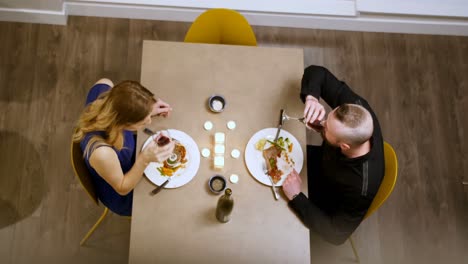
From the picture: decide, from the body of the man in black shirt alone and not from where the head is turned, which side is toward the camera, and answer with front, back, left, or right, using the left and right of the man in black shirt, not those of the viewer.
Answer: left

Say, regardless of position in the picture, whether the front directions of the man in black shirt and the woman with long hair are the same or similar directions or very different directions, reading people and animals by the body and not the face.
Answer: very different directions

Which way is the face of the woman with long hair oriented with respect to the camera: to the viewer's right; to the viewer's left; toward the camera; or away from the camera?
to the viewer's right

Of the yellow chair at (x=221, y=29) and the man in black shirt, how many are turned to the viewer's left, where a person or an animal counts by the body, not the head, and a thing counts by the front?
1

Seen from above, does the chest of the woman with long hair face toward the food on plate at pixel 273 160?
yes

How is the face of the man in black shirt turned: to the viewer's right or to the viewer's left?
to the viewer's left

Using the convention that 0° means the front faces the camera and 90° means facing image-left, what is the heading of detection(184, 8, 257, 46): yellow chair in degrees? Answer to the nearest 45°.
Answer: approximately 0°

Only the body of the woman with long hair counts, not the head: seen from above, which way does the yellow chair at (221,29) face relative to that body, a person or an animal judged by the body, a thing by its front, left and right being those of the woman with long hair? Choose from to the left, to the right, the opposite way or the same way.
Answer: to the right

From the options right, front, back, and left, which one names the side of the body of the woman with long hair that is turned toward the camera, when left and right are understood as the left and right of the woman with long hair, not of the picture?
right
